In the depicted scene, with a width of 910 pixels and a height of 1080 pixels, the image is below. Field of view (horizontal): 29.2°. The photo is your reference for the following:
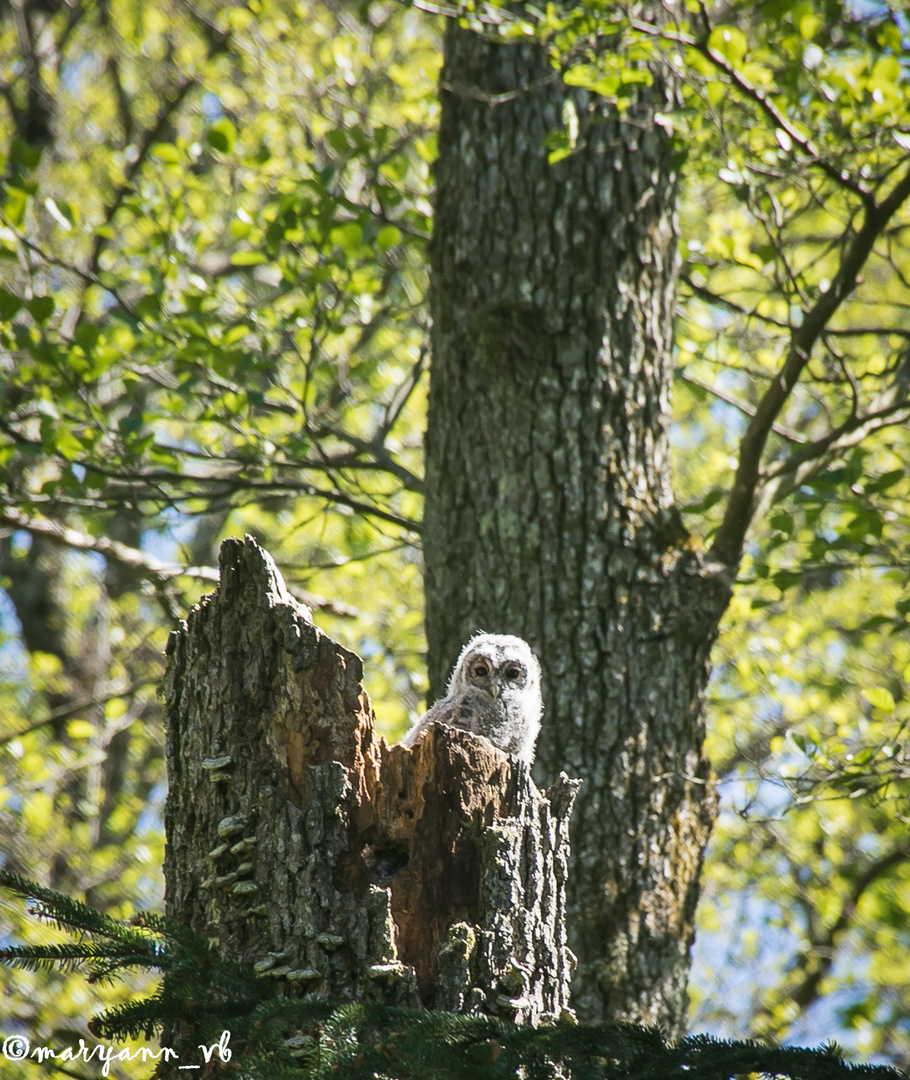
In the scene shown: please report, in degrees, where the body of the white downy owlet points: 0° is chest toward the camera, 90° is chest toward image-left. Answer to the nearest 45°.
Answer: approximately 0°
